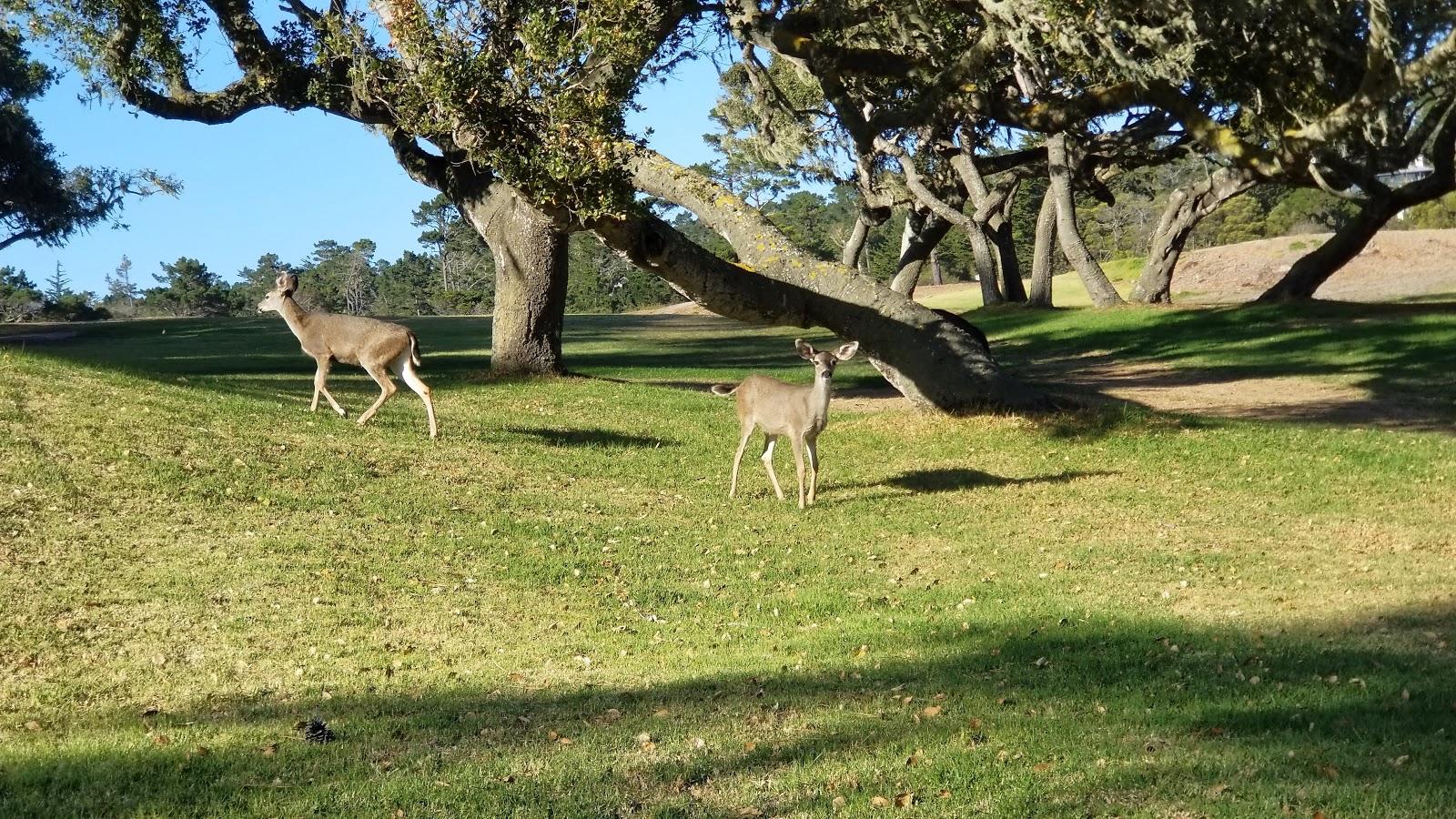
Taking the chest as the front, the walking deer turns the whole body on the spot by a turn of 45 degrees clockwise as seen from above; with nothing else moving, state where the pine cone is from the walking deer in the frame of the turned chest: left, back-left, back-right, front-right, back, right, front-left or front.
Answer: back-left

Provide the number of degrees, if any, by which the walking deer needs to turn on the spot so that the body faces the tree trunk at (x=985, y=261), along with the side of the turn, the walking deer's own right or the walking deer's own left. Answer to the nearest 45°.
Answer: approximately 135° to the walking deer's own right

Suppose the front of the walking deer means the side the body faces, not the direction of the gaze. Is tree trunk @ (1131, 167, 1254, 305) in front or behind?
behind

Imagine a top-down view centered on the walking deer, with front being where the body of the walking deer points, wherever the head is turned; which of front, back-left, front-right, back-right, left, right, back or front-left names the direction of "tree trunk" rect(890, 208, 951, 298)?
back-right

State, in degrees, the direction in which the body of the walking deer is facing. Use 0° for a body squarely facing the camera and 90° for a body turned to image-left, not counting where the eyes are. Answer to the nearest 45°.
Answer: approximately 90°

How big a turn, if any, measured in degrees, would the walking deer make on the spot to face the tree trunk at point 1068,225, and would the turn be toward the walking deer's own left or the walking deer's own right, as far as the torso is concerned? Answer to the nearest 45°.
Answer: approximately 135° to the walking deer's own right

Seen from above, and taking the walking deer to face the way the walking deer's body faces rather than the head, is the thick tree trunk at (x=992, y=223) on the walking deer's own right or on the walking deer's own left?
on the walking deer's own right
